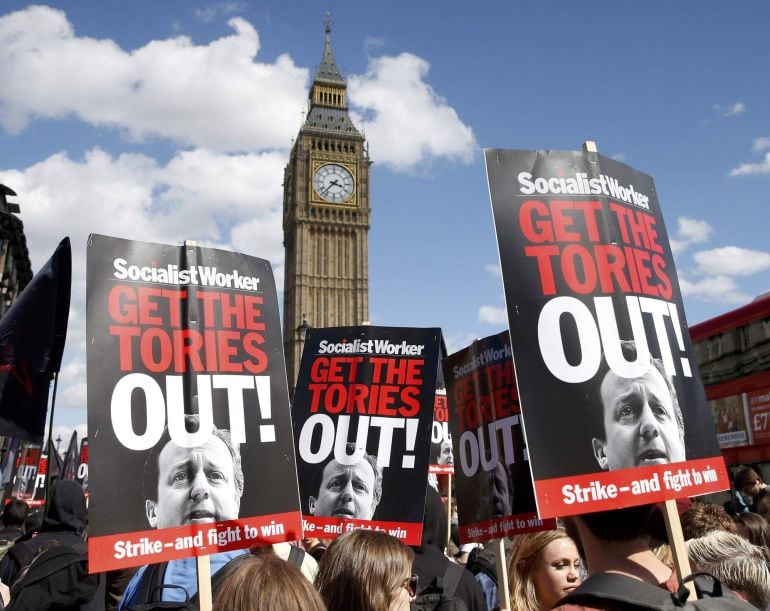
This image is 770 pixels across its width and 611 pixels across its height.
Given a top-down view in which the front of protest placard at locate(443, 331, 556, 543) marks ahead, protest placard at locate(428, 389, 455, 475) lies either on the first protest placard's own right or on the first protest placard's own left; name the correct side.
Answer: on the first protest placard's own right

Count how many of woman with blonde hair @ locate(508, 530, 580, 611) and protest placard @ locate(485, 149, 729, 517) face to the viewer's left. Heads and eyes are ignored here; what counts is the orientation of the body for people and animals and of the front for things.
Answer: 0

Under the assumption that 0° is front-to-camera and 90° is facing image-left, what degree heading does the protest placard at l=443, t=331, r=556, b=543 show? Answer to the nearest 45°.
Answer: approximately 45°

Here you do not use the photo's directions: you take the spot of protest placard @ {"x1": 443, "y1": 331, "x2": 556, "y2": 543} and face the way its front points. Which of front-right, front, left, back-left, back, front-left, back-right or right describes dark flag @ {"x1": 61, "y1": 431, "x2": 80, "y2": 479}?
right

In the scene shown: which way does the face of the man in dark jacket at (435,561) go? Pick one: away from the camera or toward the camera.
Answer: away from the camera

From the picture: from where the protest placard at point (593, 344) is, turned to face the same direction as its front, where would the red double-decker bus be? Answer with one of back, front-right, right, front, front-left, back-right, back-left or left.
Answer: back-left

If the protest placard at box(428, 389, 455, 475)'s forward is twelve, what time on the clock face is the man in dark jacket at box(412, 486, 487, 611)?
The man in dark jacket is roughly at 12 o'clock from the protest placard.

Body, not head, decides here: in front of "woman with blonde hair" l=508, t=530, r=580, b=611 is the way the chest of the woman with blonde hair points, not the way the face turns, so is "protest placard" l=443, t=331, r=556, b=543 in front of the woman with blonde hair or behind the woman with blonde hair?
behind

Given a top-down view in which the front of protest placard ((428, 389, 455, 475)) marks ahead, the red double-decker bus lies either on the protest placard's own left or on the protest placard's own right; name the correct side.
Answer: on the protest placard's own left
